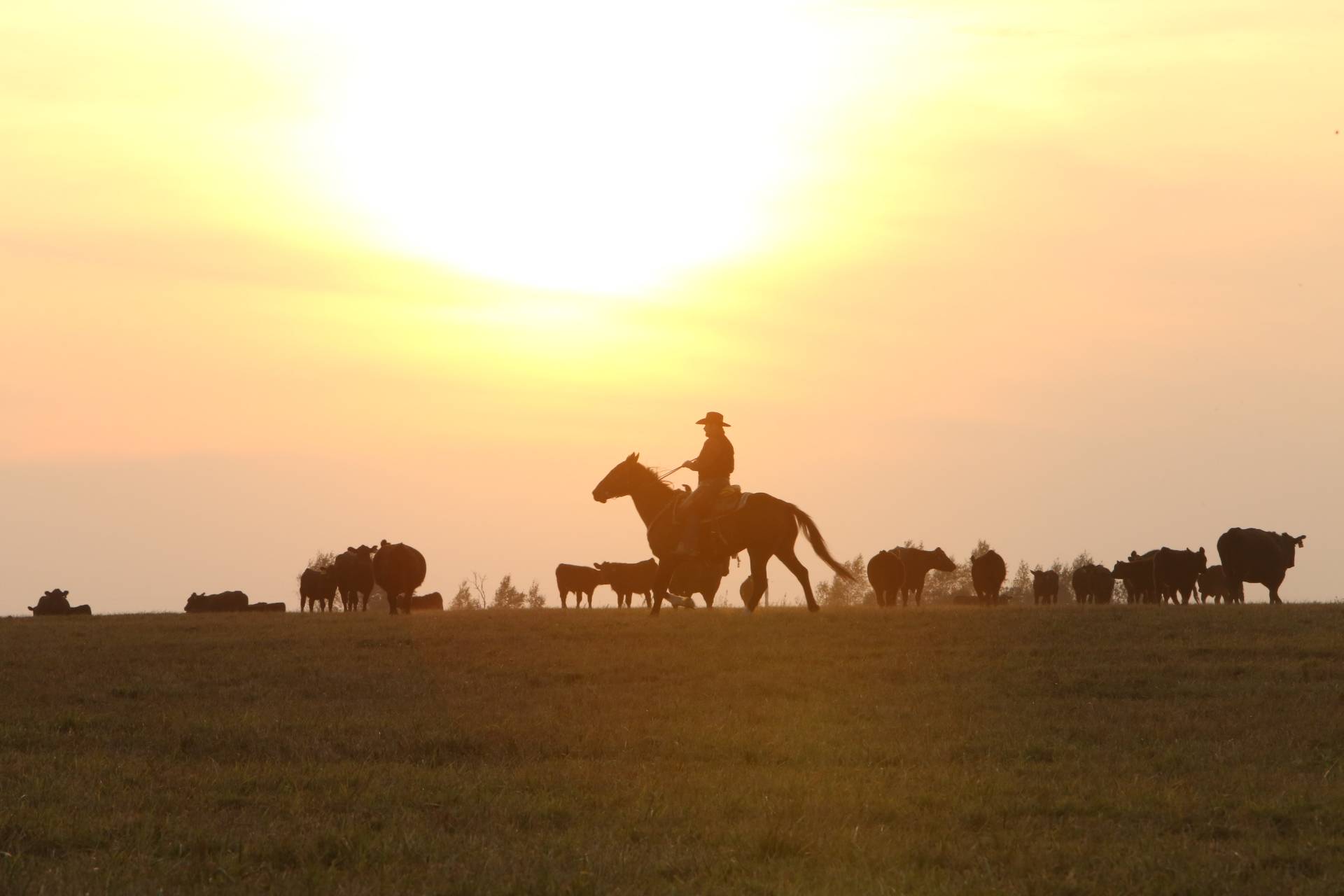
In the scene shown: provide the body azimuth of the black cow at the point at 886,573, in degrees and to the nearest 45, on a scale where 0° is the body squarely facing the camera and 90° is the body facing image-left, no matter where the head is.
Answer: approximately 180°

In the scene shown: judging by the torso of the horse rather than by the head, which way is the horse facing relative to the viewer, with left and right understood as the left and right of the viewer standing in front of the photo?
facing to the left of the viewer

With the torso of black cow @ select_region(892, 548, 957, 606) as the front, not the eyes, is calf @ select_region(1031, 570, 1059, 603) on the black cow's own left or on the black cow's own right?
on the black cow's own left

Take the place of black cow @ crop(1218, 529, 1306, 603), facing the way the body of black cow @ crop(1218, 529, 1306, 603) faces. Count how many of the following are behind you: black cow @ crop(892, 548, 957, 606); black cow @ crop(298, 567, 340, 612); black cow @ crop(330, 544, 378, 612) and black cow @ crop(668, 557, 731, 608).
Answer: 4

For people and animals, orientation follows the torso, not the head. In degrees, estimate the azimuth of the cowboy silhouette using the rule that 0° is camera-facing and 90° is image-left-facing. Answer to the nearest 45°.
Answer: approximately 90°

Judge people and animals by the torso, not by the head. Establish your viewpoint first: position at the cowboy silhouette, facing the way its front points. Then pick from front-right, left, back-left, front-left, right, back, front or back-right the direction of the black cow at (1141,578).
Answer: back-right

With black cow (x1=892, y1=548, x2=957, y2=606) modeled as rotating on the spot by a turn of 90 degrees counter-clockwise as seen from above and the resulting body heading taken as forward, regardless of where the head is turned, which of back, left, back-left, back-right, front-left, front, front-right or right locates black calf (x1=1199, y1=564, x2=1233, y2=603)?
front-right

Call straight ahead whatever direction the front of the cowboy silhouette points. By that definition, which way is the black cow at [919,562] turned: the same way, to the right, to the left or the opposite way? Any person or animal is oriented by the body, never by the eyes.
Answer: the opposite way

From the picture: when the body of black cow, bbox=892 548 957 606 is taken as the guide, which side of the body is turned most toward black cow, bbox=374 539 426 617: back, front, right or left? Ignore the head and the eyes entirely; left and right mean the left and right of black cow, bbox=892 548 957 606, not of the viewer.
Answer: back

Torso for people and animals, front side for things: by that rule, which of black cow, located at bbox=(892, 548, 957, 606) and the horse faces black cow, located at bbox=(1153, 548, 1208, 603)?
black cow, located at bbox=(892, 548, 957, 606)

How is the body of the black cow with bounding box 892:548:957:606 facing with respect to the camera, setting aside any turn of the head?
to the viewer's right

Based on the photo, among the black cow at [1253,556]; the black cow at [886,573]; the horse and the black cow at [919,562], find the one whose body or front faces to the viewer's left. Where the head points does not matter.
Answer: the horse

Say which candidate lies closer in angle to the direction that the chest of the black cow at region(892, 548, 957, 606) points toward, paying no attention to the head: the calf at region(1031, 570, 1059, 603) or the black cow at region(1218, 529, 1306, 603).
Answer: the black cow
